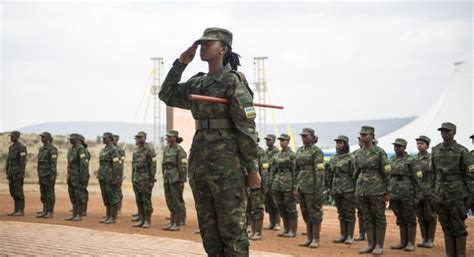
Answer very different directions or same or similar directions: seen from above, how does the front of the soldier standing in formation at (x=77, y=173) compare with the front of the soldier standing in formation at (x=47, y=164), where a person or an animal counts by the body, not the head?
same or similar directions

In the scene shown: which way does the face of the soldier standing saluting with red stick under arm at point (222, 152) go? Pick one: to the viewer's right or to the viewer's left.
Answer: to the viewer's left

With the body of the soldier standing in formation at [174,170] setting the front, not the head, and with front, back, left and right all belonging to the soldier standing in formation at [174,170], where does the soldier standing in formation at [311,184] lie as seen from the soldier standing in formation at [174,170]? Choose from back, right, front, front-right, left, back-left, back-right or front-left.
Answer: left

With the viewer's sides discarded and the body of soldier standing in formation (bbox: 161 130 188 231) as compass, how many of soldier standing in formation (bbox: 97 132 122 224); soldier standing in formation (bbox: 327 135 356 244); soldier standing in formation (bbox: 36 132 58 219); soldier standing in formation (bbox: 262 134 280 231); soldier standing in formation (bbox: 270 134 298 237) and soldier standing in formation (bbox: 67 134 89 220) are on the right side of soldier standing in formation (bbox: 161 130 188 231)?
3

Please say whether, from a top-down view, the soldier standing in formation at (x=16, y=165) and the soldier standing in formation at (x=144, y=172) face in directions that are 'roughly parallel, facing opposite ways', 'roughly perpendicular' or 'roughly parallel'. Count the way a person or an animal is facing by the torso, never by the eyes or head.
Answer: roughly parallel

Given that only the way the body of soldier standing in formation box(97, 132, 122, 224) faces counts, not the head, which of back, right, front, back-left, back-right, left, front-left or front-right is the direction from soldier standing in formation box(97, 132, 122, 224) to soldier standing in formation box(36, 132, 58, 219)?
right

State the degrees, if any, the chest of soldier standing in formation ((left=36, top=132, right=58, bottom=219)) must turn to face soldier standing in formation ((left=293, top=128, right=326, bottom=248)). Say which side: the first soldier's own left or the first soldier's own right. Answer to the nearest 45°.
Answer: approximately 90° to the first soldier's own left

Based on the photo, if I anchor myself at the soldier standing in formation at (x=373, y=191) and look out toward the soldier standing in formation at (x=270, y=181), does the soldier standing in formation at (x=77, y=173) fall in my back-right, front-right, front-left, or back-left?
front-left

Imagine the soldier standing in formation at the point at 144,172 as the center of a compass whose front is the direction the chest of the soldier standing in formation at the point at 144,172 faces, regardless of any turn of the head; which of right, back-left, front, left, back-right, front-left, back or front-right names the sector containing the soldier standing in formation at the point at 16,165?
right

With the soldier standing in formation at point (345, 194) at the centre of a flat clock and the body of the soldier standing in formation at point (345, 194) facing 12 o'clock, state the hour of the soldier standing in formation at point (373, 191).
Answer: the soldier standing in formation at point (373, 191) is roughly at 10 o'clock from the soldier standing in formation at point (345, 194).

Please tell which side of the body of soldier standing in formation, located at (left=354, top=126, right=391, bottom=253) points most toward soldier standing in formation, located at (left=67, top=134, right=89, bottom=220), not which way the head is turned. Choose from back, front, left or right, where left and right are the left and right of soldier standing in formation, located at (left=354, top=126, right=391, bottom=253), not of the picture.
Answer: right

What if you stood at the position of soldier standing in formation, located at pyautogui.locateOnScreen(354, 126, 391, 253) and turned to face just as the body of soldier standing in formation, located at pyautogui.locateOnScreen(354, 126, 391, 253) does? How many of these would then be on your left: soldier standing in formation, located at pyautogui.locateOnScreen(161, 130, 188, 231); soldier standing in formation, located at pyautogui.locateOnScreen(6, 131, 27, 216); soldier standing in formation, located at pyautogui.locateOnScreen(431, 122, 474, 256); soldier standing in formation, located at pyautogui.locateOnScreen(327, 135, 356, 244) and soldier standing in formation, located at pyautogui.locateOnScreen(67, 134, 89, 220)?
1

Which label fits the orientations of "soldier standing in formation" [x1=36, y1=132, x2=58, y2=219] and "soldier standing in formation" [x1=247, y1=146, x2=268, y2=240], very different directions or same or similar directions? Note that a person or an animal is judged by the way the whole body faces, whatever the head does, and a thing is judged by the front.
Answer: same or similar directions

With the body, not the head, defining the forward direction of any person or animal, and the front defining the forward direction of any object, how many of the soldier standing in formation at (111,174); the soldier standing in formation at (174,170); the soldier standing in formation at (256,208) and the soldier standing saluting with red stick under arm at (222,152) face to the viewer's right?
0

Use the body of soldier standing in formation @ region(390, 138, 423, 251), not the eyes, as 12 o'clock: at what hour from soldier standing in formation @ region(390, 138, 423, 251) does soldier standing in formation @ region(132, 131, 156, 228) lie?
soldier standing in formation @ region(132, 131, 156, 228) is roughly at 2 o'clock from soldier standing in formation @ region(390, 138, 423, 251).

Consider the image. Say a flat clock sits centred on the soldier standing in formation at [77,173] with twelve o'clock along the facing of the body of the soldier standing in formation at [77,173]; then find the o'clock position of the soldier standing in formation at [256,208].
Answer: the soldier standing in formation at [256,208] is roughly at 9 o'clock from the soldier standing in formation at [77,173].

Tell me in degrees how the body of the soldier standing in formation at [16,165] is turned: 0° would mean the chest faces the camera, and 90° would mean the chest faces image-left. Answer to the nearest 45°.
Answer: approximately 45°

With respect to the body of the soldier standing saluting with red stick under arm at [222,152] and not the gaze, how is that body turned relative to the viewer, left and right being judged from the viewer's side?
facing the viewer and to the left of the viewer

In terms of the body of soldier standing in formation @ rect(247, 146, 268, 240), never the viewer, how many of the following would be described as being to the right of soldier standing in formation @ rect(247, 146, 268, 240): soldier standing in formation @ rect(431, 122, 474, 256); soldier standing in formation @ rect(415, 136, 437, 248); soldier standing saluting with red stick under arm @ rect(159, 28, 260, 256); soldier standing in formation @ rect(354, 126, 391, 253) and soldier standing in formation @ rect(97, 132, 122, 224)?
1
